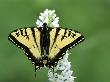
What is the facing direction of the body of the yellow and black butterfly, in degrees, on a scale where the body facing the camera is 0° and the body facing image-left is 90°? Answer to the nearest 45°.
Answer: approximately 180°
